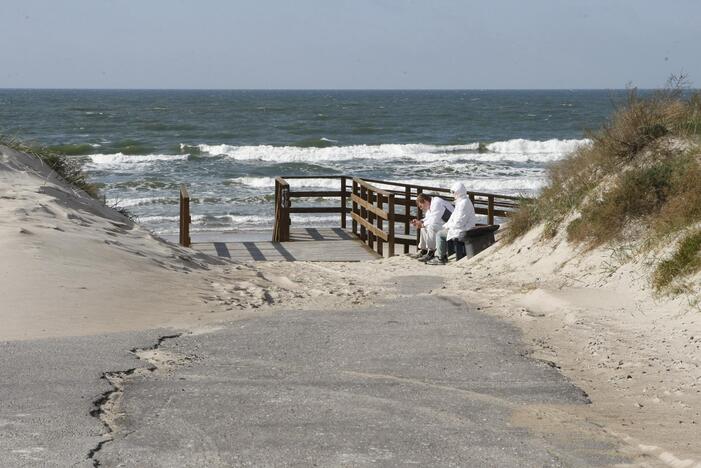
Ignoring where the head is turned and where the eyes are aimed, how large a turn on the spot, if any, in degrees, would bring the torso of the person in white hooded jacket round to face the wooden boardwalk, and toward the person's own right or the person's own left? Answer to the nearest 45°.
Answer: approximately 45° to the person's own right

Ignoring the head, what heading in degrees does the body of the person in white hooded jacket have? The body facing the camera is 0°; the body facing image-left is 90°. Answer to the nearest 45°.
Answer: approximately 90°

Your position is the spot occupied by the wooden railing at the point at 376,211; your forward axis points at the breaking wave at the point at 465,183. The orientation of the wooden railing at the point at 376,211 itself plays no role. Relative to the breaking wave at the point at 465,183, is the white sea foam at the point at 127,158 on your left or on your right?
left

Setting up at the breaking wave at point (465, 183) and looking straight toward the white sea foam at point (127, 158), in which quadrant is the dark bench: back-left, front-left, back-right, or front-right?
back-left

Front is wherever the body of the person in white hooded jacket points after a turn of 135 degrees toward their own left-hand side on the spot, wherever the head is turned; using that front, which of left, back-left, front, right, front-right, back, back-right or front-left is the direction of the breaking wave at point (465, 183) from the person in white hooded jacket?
back-left

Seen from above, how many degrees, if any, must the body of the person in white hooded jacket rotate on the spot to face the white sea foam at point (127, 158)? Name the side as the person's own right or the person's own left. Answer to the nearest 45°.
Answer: approximately 45° to the person's own right

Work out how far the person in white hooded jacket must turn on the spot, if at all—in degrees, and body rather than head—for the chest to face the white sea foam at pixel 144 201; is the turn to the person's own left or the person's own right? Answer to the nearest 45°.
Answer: approximately 45° to the person's own right

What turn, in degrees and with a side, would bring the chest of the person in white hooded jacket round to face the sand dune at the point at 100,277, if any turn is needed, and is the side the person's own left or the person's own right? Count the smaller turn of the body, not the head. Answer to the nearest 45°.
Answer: approximately 45° to the person's own left

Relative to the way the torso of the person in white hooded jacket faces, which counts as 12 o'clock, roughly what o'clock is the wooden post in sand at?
The wooden post in sand is roughly at 1 o'clock from the person in white hooded jacket.
